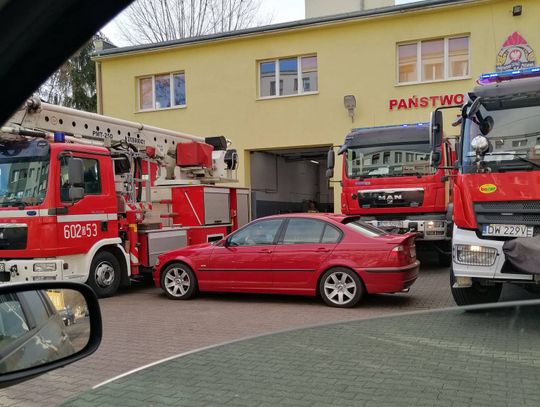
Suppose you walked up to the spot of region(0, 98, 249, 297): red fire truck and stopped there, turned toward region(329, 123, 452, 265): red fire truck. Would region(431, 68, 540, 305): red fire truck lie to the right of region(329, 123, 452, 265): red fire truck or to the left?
right

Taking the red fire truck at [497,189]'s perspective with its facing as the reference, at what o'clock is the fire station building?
The fire station building is roughly at 5 o'clock from the red fire truck.

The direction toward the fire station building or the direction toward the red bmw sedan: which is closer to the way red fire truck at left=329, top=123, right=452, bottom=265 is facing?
the red bmw sedan

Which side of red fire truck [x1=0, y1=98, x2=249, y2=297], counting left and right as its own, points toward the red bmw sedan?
left

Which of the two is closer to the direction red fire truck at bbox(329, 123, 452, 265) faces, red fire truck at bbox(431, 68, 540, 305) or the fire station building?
the red fire truck

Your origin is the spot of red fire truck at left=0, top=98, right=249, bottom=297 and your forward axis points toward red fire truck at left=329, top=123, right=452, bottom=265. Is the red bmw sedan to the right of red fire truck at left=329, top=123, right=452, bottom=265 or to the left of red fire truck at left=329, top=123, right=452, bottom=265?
right

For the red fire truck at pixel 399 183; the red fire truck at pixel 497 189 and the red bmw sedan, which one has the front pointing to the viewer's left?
the red bmw sedan

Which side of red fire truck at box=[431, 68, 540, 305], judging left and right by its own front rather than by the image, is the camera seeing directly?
front

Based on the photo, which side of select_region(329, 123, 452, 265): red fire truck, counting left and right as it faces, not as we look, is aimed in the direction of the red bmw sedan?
front

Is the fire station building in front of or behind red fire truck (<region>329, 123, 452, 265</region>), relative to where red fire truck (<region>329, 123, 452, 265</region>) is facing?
behind

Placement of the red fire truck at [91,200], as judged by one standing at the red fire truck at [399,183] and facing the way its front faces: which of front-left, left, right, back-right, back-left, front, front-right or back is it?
front-right

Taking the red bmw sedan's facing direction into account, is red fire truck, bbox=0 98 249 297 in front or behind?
in front

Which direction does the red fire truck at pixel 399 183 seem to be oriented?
toward the camera

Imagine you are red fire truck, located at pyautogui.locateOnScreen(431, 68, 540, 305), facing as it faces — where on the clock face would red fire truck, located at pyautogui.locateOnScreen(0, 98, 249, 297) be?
red fire truck, located at pyautogui.locateOnScreen(0, 98, 249, 297) is roughly at 3 o'clock from red fire truck, located at pyautogui.locateOnScreen(431, 68, 540, 305).

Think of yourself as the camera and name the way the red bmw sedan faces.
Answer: facing to the left of the viewer

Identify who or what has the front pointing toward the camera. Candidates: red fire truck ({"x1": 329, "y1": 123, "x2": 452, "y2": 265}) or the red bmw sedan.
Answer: the red fire truck

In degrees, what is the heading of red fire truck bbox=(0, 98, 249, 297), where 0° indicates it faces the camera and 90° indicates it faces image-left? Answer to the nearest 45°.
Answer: approximately 45°
